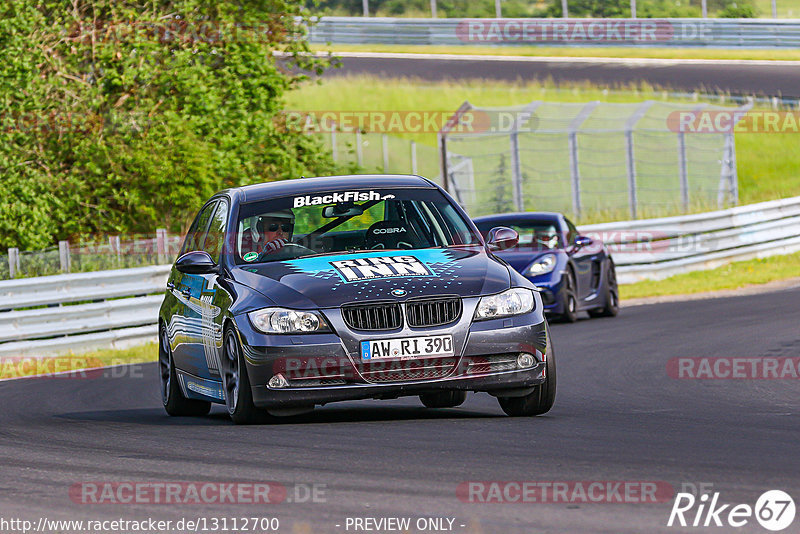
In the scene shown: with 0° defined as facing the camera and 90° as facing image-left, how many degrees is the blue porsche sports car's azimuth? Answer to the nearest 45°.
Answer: approximately 45°

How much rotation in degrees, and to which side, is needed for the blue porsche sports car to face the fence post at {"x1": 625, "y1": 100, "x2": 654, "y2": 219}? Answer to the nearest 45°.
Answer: approximately 135° to its right

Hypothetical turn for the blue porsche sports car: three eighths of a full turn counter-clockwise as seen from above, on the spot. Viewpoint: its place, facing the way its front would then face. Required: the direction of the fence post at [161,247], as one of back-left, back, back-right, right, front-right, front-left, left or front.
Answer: back

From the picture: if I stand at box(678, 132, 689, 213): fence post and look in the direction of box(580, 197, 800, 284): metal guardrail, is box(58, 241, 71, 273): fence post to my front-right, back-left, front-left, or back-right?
front-right

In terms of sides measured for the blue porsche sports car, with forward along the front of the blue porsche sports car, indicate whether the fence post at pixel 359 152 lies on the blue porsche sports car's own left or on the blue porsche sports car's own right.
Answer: on the blue porsche sports car's own right

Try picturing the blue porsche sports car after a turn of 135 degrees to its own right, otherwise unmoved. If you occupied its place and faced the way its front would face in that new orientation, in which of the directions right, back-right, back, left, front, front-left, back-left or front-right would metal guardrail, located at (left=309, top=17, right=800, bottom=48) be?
front

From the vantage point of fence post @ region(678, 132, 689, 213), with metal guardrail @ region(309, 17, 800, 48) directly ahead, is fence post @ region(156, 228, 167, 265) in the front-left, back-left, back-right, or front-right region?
back-left

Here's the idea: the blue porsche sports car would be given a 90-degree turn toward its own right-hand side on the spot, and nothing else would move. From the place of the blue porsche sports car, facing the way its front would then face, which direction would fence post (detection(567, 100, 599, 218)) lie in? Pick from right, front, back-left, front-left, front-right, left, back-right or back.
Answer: front-right

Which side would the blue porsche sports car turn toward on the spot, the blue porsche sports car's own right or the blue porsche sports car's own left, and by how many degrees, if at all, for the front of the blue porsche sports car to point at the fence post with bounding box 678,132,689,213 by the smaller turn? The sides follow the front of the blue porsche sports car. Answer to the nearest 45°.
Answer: approximately 135° to the blue porsche sports car's own right

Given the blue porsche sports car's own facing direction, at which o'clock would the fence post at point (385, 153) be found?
The fence post is roughly at 4 o'clock from the blue porsche sports car.

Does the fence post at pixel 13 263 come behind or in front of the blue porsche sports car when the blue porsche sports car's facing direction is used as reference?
in front

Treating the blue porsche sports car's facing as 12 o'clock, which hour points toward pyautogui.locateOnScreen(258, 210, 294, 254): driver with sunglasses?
The driver with sunglasses is roughly at 11 o'clock from the blue porsche sports car.

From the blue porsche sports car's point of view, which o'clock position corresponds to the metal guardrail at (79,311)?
The metal guardrail is roughly at 1 o'clock from the blue porsche sports car.

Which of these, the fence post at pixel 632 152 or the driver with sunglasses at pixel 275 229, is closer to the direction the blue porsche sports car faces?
the driver with sunglasses

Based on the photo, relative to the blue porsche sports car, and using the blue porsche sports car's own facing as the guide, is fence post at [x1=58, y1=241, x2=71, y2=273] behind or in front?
in front
